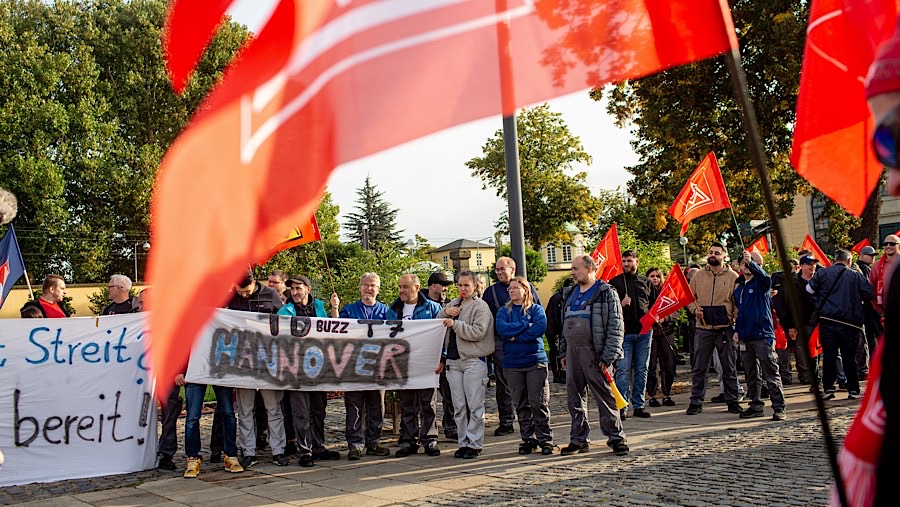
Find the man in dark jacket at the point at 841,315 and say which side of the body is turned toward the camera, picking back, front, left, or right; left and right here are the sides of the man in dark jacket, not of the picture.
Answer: back

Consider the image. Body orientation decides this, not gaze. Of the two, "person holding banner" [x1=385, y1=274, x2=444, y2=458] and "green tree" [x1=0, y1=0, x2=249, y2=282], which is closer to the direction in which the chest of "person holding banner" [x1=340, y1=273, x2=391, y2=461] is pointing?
the person holding banner

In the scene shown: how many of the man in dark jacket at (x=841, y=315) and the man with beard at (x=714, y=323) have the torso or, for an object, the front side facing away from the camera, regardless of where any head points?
1

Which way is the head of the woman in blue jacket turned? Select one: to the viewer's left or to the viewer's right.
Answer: to the viewer's left

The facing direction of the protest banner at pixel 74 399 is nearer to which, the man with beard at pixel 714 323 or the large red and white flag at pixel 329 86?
the large red and white flag

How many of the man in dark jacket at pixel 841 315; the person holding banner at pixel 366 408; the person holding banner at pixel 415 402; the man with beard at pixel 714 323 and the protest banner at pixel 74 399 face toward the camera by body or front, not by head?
4

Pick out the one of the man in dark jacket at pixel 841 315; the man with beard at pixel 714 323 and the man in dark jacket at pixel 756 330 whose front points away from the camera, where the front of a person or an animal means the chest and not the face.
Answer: the man in dark jacket at pixel 841 315

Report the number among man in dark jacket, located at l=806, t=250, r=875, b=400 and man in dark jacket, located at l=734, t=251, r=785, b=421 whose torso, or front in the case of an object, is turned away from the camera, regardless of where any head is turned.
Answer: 1
